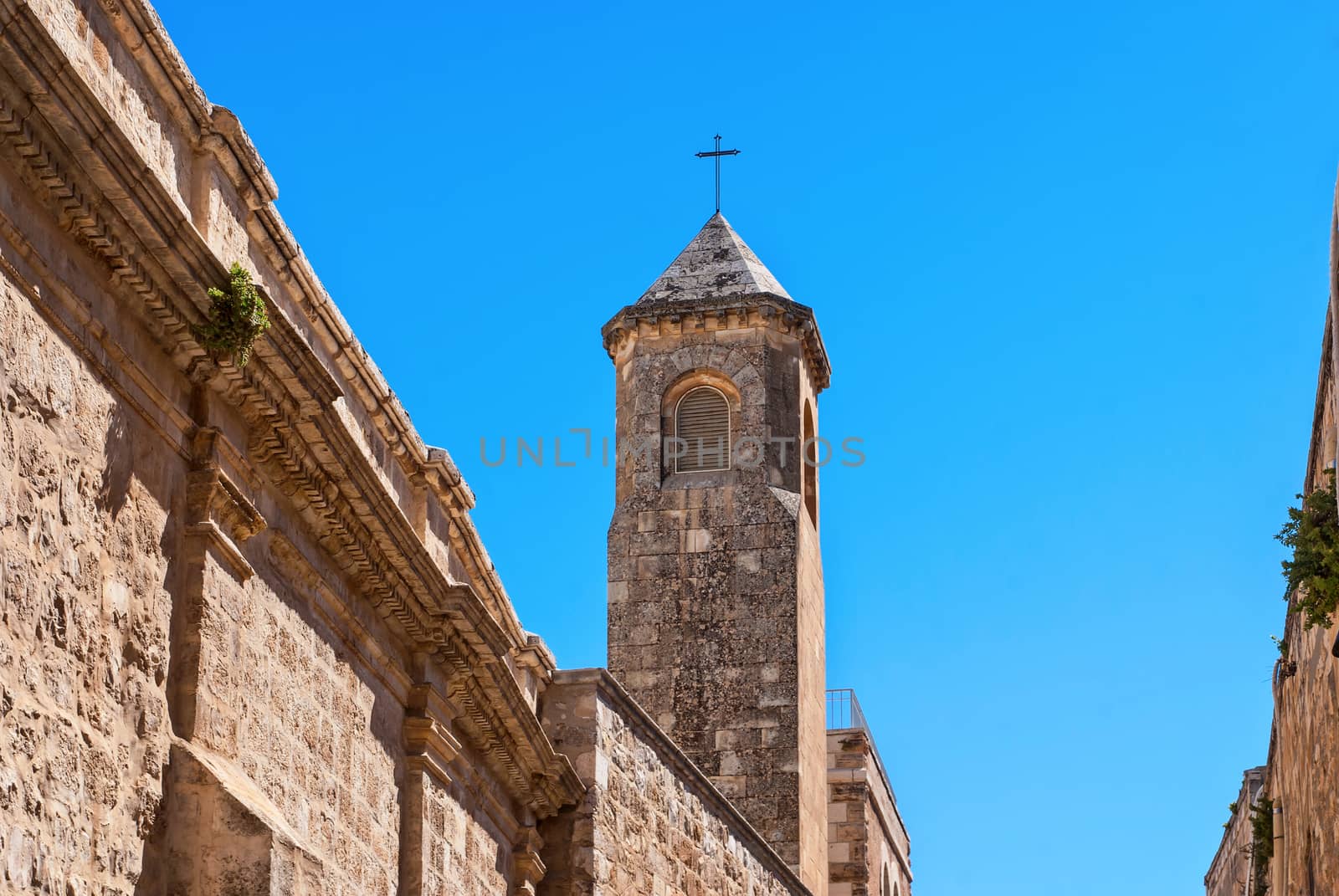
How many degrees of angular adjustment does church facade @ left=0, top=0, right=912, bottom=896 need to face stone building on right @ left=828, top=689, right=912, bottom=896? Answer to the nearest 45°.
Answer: approximately 135° to its left

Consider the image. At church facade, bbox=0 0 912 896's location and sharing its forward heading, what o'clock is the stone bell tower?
The stone bell tower is roughly at 8 o'clock from the church facade.

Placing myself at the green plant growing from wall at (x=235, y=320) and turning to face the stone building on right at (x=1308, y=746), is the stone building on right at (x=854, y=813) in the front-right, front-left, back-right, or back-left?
front-left

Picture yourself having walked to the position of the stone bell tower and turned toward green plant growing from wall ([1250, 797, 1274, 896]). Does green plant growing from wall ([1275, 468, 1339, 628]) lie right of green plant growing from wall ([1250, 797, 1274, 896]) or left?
right

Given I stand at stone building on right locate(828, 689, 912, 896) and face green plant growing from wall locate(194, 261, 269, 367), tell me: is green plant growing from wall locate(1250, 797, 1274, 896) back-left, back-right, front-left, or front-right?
front-left
